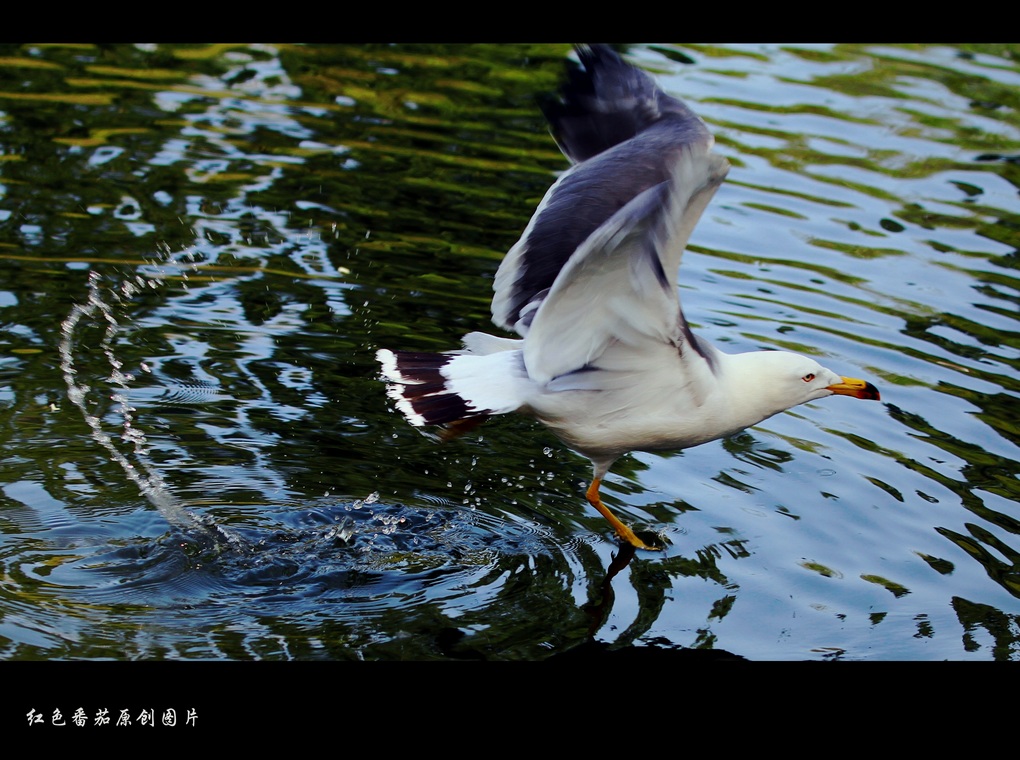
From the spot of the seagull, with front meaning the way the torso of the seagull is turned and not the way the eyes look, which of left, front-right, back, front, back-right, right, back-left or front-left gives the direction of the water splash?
back

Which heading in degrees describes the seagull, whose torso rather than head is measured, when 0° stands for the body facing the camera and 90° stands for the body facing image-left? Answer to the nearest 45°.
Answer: approximately 270°
